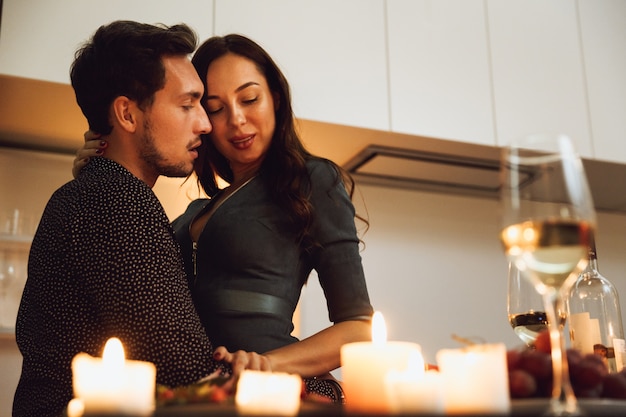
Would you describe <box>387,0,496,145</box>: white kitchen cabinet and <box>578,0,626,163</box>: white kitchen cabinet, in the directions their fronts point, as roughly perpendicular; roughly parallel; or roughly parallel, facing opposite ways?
roughly parallel

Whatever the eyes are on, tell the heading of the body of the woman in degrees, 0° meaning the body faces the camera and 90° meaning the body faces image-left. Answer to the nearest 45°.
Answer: approximately 45°

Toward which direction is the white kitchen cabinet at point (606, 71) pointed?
toward the camera

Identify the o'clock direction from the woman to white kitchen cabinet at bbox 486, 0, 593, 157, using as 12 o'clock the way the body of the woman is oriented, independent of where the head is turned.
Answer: The white kitchen cabinet is roughly at 6 o'clock from the woman.

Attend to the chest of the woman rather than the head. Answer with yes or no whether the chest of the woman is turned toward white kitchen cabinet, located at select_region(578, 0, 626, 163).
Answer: no

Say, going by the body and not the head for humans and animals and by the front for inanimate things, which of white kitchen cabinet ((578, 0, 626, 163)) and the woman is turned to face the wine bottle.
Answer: the white kitchen cabinet

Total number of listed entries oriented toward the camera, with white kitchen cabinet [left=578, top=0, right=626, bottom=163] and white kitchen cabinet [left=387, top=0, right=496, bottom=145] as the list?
2

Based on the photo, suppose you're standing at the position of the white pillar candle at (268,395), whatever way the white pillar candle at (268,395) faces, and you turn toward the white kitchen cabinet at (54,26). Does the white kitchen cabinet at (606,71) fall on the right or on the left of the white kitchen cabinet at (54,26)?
right

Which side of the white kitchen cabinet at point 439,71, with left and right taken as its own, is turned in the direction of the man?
front

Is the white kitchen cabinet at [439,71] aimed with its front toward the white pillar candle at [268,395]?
yes

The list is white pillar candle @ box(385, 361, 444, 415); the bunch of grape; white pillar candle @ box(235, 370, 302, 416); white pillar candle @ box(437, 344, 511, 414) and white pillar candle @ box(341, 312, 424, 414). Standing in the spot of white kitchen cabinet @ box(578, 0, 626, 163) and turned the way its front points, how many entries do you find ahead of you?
5

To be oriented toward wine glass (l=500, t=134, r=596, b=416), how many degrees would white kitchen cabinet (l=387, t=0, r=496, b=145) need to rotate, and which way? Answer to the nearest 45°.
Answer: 0° — it already faces it

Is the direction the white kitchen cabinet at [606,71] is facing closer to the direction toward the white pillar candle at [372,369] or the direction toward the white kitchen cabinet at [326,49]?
the white pillar candle

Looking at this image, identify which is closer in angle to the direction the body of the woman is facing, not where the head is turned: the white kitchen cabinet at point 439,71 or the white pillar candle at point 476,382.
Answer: the white pillar candle

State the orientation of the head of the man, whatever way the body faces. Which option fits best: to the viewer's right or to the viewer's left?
to the viewer's right
